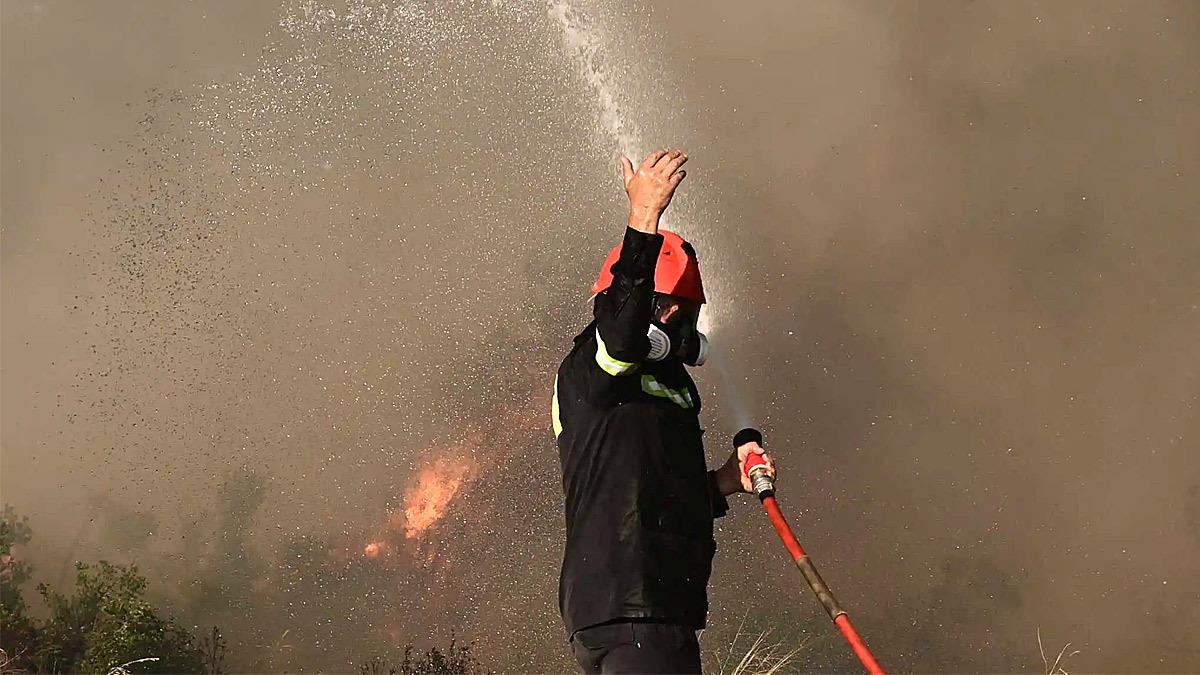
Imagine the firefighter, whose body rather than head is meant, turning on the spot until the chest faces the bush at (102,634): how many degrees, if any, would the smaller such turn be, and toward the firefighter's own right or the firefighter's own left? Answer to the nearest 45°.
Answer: approximately 180°

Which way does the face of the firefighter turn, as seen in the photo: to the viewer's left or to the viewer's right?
to the viewer's right
